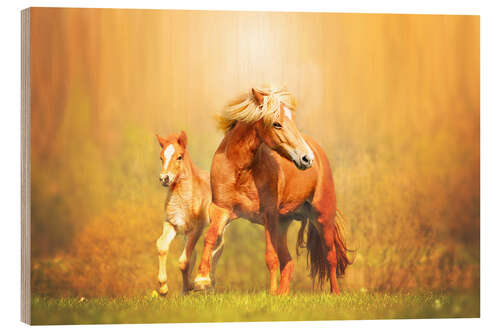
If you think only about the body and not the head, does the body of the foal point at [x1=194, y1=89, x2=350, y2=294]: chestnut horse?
no

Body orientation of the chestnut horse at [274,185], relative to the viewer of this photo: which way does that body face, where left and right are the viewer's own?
facing the viewer and to the left of the viewer

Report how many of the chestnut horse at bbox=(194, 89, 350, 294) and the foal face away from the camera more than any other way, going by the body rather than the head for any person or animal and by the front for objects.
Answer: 0

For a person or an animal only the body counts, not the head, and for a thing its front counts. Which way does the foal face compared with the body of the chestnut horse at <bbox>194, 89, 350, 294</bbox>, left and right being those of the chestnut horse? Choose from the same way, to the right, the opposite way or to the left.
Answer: the same way

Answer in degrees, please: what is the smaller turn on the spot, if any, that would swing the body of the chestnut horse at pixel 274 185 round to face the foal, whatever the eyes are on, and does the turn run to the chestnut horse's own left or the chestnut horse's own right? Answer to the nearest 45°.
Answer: approximately 45° to the chestnut horse's own right
